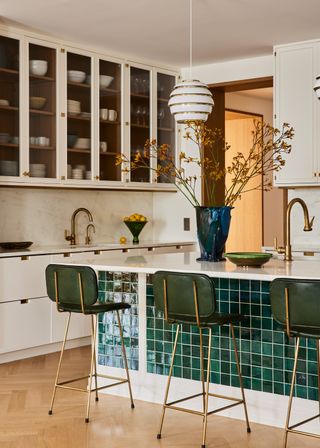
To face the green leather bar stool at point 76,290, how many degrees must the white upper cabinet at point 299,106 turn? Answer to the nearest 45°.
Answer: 0° — it already faces it

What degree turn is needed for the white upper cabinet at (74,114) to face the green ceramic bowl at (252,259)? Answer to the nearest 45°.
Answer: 0° — it already faces it

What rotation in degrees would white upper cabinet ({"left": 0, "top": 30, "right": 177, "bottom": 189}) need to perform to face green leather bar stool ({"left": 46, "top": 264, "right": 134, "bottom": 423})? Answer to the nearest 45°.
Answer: approximately 45° to its right

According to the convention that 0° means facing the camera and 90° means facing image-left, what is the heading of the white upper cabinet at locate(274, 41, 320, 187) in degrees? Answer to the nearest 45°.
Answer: approximately 45°

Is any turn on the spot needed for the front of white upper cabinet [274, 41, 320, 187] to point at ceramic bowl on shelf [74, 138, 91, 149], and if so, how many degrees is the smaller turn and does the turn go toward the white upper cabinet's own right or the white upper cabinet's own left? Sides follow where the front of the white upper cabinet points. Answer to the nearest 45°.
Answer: approximately 45° to the white upper cabinet's own right

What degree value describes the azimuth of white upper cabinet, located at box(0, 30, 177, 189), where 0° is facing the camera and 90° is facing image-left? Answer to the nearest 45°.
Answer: approximately 315°

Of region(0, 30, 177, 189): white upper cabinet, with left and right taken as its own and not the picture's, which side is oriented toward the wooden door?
left
